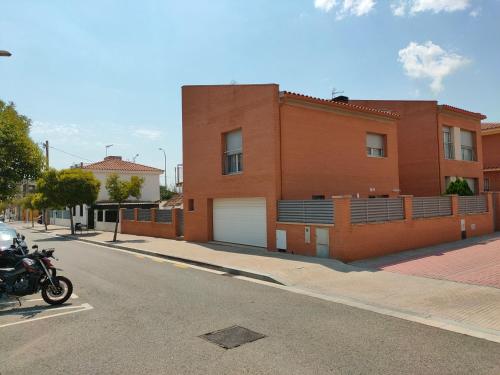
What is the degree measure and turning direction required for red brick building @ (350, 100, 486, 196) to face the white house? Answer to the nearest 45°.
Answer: approximately 135° to its right

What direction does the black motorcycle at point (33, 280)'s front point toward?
to the viewer's right

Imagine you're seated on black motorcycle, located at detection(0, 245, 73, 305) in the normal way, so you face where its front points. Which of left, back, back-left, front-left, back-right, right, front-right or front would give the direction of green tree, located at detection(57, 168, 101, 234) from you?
left

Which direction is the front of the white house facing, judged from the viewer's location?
facing the viewer and to the left of the viewer

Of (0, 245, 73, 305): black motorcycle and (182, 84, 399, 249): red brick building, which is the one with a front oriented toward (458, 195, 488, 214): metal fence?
the black motorcycle

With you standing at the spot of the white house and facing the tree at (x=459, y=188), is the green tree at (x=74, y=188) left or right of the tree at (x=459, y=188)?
right

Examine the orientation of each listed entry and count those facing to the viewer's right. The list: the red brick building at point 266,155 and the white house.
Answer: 0

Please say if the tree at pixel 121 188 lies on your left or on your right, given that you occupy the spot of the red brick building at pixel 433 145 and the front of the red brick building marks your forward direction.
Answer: on your right

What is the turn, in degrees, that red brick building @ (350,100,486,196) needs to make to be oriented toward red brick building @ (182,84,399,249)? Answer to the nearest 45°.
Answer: approximately 90° to its right

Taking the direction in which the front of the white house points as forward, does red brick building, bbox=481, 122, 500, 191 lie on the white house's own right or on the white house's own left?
on the white house's own left

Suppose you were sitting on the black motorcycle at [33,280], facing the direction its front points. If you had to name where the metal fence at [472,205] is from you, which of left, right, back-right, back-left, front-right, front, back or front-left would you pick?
front

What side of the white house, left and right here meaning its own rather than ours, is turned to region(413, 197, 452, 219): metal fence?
left

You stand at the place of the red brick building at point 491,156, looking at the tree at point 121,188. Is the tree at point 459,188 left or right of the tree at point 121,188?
left

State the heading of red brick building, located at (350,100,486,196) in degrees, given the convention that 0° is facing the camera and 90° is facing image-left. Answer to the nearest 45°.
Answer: approximately 315°

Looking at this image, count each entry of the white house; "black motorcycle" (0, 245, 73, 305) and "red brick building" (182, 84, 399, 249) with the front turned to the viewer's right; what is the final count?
1
